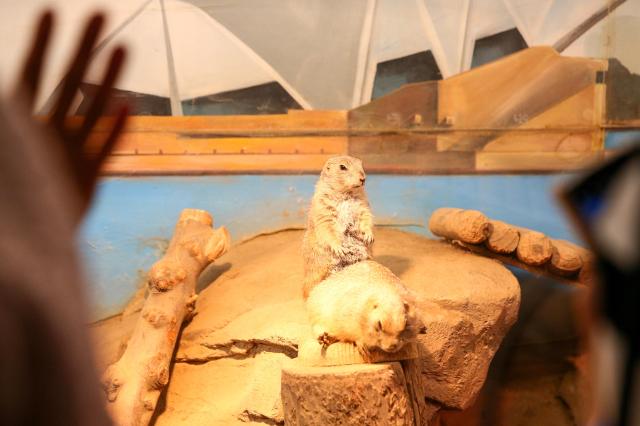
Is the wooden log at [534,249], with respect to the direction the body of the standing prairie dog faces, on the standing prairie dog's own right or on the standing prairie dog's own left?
on the standing prairie dog's own left

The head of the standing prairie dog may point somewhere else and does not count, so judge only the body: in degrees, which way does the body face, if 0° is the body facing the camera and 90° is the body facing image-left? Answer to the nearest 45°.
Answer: approximately 315°

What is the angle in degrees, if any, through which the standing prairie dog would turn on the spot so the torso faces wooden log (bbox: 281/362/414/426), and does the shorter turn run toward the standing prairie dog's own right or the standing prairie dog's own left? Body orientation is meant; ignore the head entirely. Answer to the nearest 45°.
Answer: approximately 45° to the standing prairie dog's own right

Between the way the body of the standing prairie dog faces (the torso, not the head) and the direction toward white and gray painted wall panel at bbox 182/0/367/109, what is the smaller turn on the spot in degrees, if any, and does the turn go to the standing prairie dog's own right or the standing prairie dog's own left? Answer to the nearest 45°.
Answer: approximately 135° to the standing prairie dog's own left

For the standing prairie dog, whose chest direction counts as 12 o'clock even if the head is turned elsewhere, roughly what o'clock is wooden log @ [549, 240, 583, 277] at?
The wooden log is roughly at 10 o'clock from the standing prairie dog.

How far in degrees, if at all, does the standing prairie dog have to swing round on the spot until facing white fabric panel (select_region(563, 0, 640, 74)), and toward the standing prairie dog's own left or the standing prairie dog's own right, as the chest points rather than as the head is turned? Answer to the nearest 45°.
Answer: approximately 90° to the standing prairie dog's own left

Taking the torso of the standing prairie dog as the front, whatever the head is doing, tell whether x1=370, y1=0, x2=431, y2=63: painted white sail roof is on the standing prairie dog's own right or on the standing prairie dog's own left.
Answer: on the standing prairie dog's own left

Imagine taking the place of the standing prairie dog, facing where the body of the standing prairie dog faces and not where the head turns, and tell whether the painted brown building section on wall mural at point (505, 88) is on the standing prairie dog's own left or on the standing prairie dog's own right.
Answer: on the standing prairie dog's own left

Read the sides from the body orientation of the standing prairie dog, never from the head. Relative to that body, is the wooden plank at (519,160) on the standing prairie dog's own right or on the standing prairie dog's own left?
on the standing prairie dog's own left

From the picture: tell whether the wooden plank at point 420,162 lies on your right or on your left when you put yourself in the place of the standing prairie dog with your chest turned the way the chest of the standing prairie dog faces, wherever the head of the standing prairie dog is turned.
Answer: on your left

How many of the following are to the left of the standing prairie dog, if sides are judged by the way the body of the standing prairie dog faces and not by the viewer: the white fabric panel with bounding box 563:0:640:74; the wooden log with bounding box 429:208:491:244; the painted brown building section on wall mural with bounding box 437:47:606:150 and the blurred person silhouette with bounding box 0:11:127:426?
3

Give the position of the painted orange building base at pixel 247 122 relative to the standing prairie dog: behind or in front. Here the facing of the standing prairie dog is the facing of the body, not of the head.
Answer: behind

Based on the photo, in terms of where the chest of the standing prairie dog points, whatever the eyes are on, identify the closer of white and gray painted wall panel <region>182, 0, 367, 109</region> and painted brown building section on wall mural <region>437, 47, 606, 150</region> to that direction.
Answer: the painted brown building section on wall mural

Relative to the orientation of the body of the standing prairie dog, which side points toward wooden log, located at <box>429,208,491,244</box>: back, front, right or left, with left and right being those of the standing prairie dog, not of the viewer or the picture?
left

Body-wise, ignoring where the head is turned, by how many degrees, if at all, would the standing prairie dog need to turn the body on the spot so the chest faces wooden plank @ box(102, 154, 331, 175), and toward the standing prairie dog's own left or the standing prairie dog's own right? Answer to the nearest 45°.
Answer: approximately 180°
